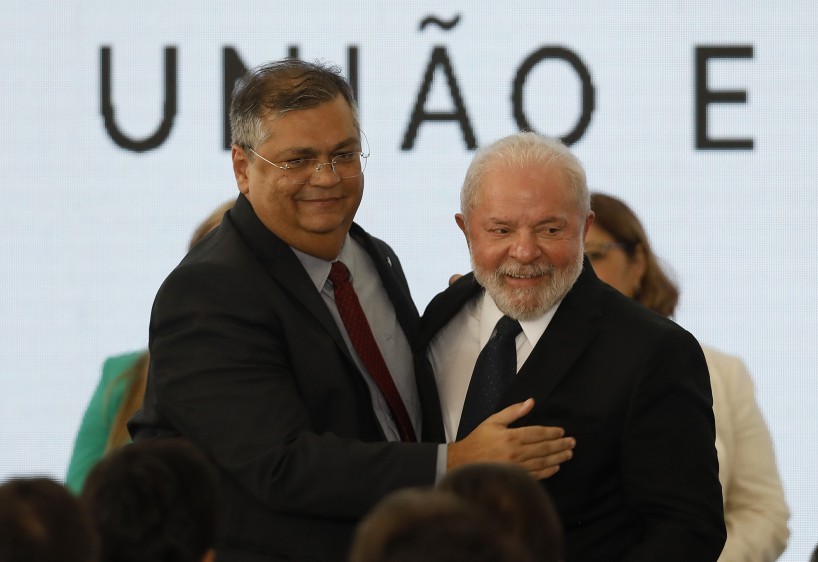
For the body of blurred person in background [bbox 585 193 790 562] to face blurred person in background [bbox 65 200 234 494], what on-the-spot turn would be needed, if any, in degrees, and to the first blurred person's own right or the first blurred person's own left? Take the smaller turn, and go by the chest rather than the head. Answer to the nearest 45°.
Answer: approximately 45° to the first blurred person's own right

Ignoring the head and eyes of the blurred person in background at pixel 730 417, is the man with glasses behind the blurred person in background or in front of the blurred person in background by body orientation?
in front

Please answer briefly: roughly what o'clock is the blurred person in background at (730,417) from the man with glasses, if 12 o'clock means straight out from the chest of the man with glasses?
The blurred person in background is roughly at 9 o'clock from the man with glasses.

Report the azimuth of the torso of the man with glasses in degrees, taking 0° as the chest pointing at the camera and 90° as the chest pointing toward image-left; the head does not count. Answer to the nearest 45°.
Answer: approximately 315°

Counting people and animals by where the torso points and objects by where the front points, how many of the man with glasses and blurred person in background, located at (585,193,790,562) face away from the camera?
0

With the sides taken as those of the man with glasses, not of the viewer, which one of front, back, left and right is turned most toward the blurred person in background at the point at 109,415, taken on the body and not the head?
back

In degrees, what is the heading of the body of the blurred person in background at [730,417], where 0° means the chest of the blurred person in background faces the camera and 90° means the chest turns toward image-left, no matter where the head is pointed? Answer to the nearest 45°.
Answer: approximately 45°

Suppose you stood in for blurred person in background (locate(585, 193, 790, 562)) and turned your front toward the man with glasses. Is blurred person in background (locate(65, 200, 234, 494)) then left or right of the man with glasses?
right
